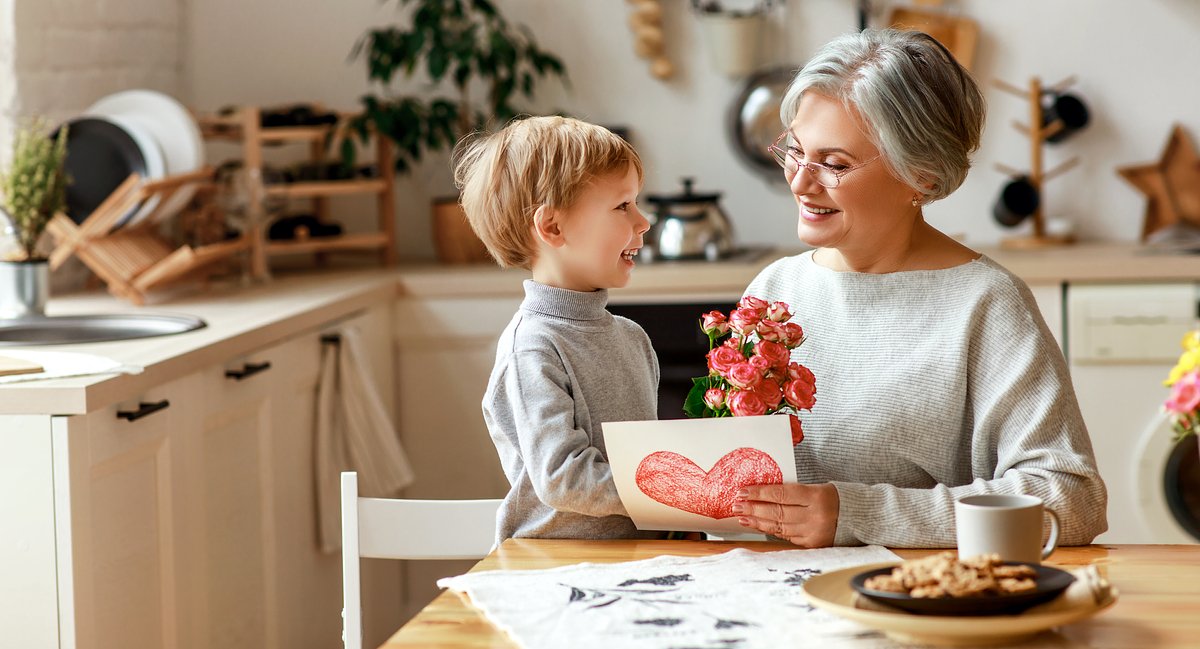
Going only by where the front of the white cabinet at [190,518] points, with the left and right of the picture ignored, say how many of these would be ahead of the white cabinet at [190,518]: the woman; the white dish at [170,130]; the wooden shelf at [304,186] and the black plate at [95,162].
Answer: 1

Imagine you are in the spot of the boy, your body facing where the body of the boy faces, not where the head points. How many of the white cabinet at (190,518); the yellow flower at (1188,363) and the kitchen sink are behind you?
2

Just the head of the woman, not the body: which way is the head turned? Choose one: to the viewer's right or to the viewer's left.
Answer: to the viewer's left

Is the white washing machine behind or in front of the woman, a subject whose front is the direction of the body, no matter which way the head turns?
behind

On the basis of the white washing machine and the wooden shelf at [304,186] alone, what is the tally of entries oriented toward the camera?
2

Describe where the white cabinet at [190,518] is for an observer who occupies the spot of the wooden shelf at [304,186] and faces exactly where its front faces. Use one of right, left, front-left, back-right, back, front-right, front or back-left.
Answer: front

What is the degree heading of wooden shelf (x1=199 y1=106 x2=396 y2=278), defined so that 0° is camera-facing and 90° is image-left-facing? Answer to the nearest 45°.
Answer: approximately 0°

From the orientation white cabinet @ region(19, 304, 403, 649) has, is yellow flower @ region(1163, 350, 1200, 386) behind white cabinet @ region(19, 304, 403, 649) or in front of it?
in front

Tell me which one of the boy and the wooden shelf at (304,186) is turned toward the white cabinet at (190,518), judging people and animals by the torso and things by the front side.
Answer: the wooden shelf

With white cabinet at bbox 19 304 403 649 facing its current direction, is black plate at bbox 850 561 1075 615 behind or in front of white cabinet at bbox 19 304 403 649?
in front

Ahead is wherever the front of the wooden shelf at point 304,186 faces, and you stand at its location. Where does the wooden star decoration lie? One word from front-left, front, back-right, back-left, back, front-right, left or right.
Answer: left

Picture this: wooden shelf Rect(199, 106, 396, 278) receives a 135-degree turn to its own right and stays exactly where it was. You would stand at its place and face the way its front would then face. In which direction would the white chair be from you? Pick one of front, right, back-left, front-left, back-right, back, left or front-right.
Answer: back-left

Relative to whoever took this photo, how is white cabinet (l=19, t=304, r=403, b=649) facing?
facing the viewer and to the right of the viewer

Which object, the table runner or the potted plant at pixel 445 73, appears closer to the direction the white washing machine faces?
the table runner

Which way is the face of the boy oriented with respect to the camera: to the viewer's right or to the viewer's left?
to the viewer's right

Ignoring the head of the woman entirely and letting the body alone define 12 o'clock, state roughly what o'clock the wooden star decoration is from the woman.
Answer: The wooden star decoration is roughly at 5 o'clock from the woman.
